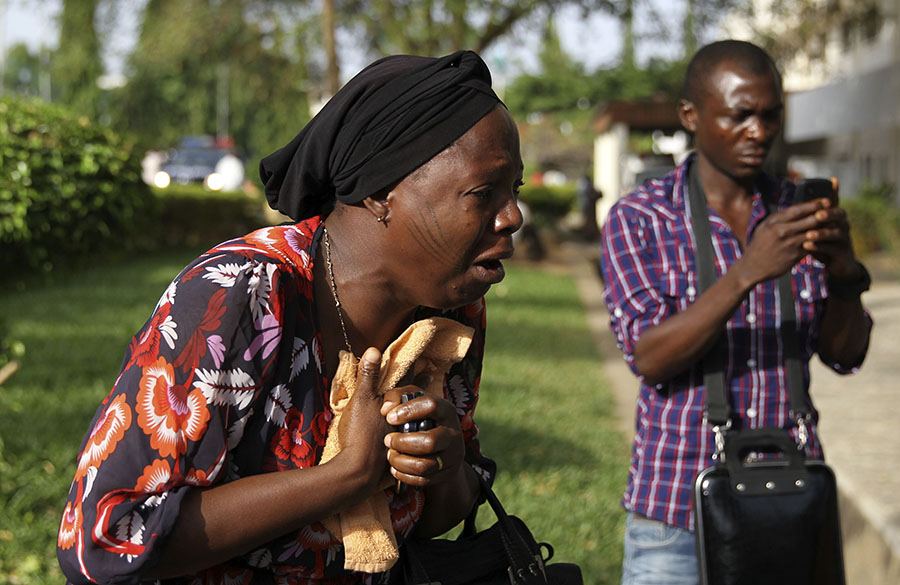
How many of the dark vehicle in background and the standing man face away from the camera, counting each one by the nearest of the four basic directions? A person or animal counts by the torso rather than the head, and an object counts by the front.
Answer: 0

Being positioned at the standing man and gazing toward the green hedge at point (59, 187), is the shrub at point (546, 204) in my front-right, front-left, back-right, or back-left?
front-right

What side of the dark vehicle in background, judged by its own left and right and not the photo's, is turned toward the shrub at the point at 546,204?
left

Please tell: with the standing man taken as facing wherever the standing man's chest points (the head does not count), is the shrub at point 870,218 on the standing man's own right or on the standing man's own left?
on the standing man's own left

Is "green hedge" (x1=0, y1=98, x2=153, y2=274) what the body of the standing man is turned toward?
no

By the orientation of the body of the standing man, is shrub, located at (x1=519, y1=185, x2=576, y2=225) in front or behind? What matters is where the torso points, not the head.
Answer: behind

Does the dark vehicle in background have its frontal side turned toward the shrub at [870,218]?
no

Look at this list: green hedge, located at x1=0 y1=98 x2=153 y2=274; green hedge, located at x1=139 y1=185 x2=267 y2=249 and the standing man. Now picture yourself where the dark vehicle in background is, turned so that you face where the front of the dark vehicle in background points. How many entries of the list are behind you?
0

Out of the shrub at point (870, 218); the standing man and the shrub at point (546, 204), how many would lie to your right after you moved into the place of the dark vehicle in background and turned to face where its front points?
0

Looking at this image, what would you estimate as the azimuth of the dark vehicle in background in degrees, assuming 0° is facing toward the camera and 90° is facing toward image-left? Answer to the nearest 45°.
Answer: approximately 45°
